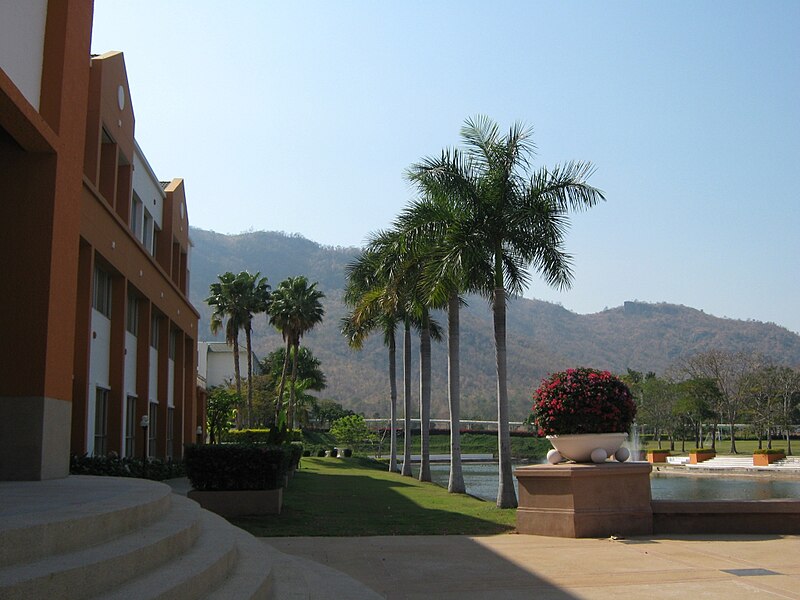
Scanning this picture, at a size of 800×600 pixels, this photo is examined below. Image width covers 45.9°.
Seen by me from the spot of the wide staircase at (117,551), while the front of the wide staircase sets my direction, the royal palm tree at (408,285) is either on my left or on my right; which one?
on my left

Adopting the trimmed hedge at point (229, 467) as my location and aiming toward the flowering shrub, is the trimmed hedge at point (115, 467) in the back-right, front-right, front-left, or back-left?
back-left

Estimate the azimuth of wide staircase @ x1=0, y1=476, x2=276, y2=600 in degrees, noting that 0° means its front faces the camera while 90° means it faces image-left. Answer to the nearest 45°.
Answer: approximately 315°

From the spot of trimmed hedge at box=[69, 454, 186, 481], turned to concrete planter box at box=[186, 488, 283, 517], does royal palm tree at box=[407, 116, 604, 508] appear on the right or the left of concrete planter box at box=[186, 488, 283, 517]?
left

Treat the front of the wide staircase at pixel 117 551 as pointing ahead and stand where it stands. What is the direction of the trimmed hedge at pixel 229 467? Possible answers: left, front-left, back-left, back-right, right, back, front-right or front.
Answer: back-left

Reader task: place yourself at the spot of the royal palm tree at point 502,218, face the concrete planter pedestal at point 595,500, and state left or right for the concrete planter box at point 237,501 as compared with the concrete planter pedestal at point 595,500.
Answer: right

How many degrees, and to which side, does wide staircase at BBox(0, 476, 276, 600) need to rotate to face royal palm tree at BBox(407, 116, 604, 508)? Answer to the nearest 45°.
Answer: approximately 90° to its left

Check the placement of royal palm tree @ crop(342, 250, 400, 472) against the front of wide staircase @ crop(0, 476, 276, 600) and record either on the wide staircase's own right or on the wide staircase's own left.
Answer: on the wide staircase's own left

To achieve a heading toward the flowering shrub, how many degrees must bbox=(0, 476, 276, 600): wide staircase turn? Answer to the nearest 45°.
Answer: approximately 90° to its left
